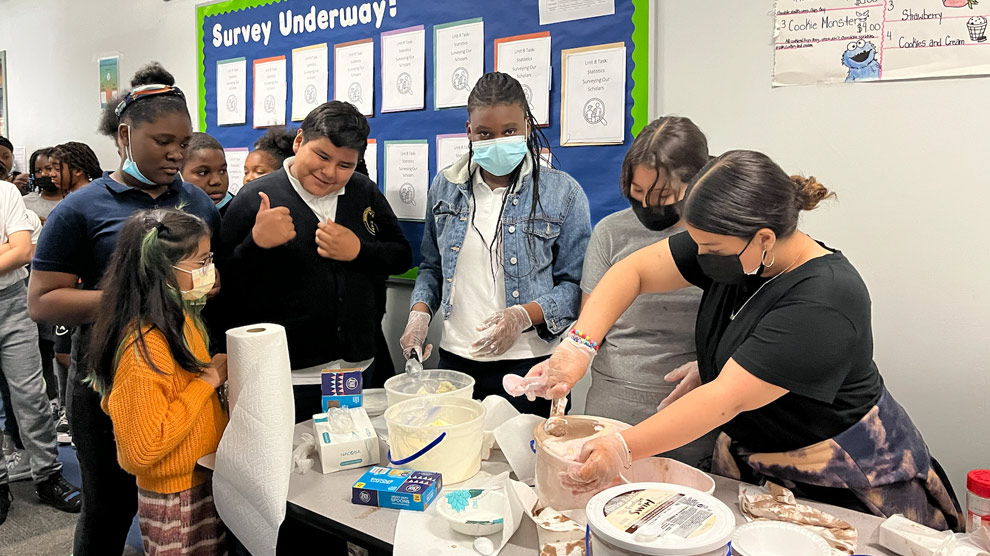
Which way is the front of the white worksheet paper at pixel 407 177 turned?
toward the camera

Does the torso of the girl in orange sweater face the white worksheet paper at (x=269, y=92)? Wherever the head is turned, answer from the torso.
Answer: no

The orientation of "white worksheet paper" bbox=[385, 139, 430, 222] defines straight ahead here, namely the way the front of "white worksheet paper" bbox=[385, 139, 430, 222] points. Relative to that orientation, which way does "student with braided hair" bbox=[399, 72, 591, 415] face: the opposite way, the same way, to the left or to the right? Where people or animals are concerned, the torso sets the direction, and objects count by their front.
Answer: the same way

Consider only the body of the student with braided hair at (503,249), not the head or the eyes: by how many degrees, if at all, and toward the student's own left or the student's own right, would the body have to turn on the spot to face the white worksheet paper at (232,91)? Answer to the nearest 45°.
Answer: approximately 135° to the student's own right

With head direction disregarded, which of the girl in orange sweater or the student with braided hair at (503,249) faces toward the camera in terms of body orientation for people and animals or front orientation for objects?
the student with braided hair

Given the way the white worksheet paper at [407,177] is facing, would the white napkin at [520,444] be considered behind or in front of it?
in front

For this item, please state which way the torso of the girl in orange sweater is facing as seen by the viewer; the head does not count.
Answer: to the viewer's right

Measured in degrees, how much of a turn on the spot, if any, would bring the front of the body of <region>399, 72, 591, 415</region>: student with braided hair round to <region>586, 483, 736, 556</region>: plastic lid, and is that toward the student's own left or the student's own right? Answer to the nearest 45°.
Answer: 0° — they already face it

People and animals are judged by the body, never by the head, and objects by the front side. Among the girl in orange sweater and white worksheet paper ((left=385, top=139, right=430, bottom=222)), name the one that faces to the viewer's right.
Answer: the girl in orange sweater

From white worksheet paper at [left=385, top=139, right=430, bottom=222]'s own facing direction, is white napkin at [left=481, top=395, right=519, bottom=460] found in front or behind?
in front

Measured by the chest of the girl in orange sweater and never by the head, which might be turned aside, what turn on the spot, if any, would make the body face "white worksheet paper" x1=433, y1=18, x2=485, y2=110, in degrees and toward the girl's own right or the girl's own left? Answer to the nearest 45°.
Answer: approximately 45° to the girl's own left

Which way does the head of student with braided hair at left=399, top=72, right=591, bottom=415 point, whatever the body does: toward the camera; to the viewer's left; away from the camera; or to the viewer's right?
toward the camera

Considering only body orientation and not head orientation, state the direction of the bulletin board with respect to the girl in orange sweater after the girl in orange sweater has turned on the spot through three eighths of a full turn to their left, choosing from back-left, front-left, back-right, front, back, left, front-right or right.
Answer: right

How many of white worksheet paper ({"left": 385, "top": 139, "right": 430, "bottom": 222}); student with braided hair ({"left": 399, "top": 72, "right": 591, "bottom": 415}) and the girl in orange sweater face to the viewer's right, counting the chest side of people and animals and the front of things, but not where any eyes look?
1

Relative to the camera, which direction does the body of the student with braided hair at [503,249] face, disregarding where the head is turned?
toward the camera

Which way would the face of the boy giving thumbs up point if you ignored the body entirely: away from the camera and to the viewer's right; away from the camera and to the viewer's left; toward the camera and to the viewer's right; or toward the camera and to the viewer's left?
toward the camera and to the viewer's right
